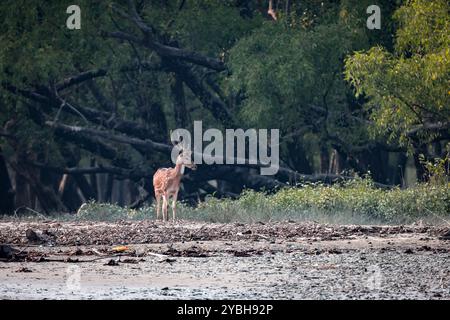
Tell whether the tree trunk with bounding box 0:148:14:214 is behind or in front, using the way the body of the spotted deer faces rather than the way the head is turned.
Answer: behind

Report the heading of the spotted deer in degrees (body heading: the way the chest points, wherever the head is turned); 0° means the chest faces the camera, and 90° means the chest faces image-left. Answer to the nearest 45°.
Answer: approximately 315°
